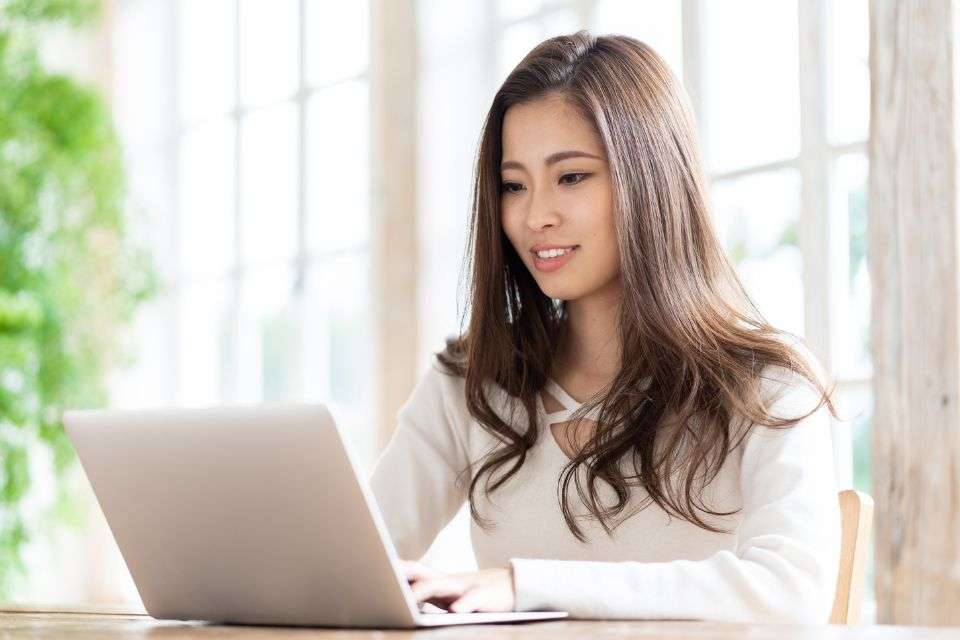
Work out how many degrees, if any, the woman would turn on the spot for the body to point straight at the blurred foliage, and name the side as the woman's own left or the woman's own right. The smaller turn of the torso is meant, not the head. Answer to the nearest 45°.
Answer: approximately 90° to the woman's own right

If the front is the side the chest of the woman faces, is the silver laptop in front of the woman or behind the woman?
in front

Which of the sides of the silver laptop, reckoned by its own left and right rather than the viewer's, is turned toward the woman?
front

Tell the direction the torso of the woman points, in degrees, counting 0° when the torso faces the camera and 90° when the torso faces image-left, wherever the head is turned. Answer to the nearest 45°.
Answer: approximately 45°

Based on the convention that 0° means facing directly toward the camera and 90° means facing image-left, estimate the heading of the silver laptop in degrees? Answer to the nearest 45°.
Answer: approximately 225°

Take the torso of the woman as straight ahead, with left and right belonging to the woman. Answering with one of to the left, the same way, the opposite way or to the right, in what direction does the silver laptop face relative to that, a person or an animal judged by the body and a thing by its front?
the opposite way

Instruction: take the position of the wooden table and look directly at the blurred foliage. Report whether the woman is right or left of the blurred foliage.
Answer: right
